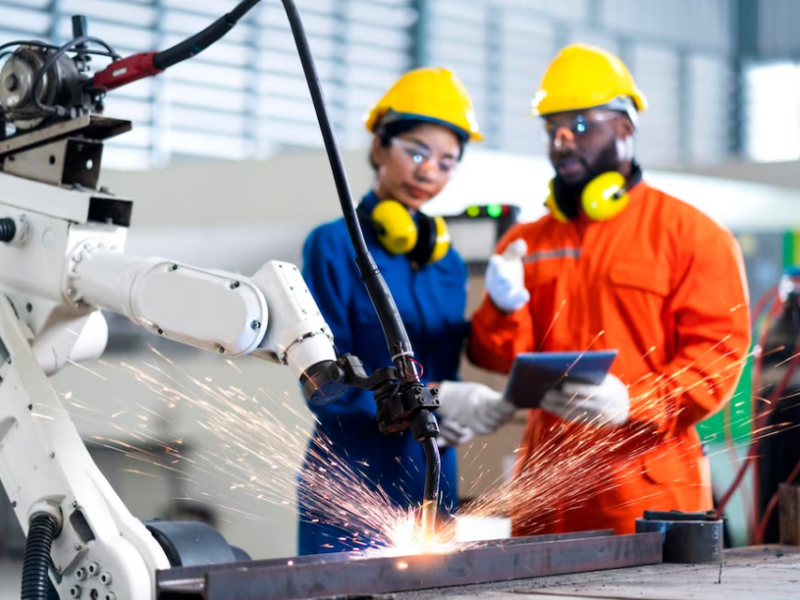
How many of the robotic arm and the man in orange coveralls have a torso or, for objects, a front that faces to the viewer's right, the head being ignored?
1

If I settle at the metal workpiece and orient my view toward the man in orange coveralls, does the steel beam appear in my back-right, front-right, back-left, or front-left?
back-left

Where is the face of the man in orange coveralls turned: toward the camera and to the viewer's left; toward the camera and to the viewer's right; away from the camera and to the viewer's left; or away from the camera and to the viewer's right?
toward the camera and to the viewer's left

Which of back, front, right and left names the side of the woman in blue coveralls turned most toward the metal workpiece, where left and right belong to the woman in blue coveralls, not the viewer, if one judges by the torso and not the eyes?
front

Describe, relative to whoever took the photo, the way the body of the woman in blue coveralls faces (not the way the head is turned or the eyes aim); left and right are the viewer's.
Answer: facing the viewer and to the right of the viewer

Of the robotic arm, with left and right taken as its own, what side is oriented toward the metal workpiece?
front

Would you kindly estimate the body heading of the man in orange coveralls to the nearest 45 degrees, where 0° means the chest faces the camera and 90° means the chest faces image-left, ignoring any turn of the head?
approximately 45°

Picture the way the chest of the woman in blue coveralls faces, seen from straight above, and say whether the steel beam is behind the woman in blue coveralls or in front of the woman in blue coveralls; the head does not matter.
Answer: in front

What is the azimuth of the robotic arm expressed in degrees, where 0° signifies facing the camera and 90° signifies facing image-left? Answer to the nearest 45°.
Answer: approximately 270°

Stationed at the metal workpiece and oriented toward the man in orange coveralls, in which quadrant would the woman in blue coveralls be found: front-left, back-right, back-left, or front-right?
front-left
